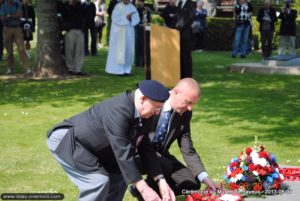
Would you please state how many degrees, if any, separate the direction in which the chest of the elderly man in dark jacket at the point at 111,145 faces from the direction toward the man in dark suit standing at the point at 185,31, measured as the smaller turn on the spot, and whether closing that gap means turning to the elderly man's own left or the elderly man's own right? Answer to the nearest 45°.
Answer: approximately 90° to the elderly man's own left

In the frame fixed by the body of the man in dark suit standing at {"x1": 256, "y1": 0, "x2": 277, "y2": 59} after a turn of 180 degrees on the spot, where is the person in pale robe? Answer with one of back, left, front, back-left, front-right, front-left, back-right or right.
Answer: back-left

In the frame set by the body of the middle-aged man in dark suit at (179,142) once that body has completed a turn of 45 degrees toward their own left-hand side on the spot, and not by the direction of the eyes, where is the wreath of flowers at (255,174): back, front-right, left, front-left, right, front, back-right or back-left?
front

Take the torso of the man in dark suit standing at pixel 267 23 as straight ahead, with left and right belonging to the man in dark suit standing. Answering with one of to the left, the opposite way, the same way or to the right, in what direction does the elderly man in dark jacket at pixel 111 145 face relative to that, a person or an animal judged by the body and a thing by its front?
to the left

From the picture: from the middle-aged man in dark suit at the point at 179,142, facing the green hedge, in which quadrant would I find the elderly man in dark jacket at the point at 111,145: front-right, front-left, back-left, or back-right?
back-left

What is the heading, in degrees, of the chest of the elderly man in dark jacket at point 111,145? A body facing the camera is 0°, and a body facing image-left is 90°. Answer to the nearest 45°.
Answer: approximately 270°

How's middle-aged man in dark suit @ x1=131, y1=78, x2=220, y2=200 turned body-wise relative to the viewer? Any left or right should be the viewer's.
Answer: facing the viewer and to the right of the viewer

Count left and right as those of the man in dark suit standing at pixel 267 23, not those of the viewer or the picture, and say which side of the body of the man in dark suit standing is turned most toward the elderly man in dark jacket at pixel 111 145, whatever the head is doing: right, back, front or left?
front

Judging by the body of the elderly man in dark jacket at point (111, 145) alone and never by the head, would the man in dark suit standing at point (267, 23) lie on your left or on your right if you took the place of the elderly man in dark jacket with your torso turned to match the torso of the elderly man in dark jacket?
on your left

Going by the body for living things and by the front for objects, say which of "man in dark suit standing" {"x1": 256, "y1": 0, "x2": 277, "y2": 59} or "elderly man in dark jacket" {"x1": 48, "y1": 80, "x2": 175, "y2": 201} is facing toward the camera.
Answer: the man in dark suit standing

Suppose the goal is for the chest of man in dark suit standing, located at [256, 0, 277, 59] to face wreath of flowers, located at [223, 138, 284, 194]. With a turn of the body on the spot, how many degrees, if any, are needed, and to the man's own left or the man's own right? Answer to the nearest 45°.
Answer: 0° — they already face it

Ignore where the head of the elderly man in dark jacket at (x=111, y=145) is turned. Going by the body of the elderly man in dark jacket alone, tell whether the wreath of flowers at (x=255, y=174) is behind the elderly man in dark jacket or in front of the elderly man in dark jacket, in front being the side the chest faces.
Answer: in front

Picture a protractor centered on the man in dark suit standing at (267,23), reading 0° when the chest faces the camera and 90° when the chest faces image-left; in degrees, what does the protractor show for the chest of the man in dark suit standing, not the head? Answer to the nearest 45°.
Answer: approximately 0°

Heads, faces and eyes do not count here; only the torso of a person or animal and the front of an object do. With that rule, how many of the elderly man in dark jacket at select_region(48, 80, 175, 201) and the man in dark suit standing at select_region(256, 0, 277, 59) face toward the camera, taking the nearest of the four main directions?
1
